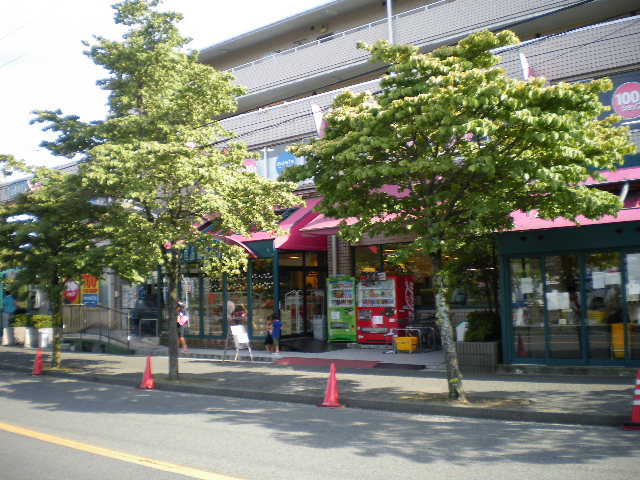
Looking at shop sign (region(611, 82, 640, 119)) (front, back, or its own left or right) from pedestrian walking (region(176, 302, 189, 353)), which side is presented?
right

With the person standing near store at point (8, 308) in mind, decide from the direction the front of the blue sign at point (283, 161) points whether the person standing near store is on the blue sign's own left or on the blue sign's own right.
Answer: on the blue sign's own right

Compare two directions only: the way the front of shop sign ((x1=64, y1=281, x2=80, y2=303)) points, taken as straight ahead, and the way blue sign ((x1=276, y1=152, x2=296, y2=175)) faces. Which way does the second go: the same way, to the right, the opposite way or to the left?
the same way

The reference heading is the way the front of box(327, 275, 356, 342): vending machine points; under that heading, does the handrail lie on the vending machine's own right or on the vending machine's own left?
on the vending machine's own right

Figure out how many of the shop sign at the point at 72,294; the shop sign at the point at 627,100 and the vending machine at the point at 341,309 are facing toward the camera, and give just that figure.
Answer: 3

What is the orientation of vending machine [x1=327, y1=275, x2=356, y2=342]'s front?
toward the camera

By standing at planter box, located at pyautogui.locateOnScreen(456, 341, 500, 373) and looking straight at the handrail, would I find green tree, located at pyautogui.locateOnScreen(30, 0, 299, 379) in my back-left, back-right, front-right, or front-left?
front-left

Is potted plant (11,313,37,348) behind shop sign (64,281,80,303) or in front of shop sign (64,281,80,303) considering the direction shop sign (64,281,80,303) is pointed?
in front

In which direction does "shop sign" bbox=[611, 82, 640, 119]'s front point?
toward the camera

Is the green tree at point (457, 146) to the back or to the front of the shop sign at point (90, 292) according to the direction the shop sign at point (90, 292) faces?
to the front
